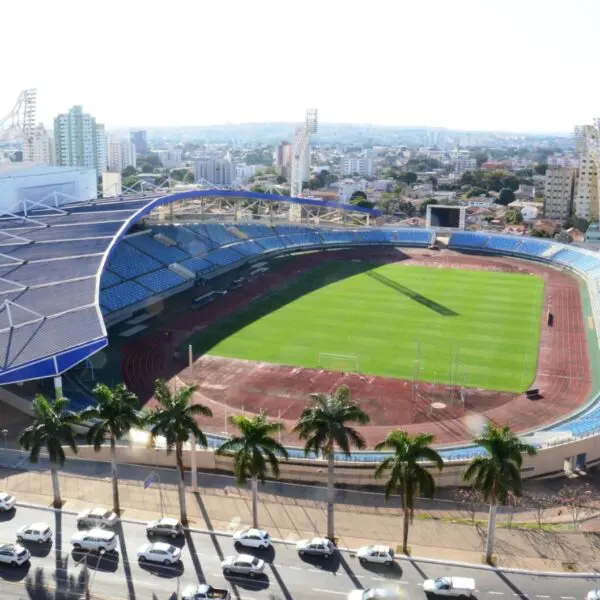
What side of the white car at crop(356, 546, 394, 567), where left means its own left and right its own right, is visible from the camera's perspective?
left

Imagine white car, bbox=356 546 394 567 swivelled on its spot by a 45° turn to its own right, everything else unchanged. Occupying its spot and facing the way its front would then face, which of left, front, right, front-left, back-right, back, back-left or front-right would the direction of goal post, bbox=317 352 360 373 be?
front-right

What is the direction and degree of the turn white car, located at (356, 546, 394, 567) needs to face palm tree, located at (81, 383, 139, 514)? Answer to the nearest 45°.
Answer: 0° — it already faces it
